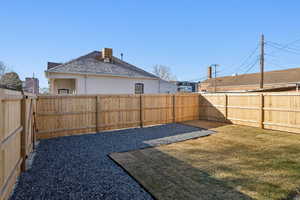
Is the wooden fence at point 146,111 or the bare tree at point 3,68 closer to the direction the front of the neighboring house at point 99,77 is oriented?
the bare tree

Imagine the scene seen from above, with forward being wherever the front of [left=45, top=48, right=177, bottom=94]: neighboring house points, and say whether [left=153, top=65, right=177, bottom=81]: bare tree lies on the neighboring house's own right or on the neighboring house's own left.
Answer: on the neighboring house's own right

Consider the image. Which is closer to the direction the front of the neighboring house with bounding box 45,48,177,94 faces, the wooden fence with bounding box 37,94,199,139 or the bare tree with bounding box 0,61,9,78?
the bare tree
